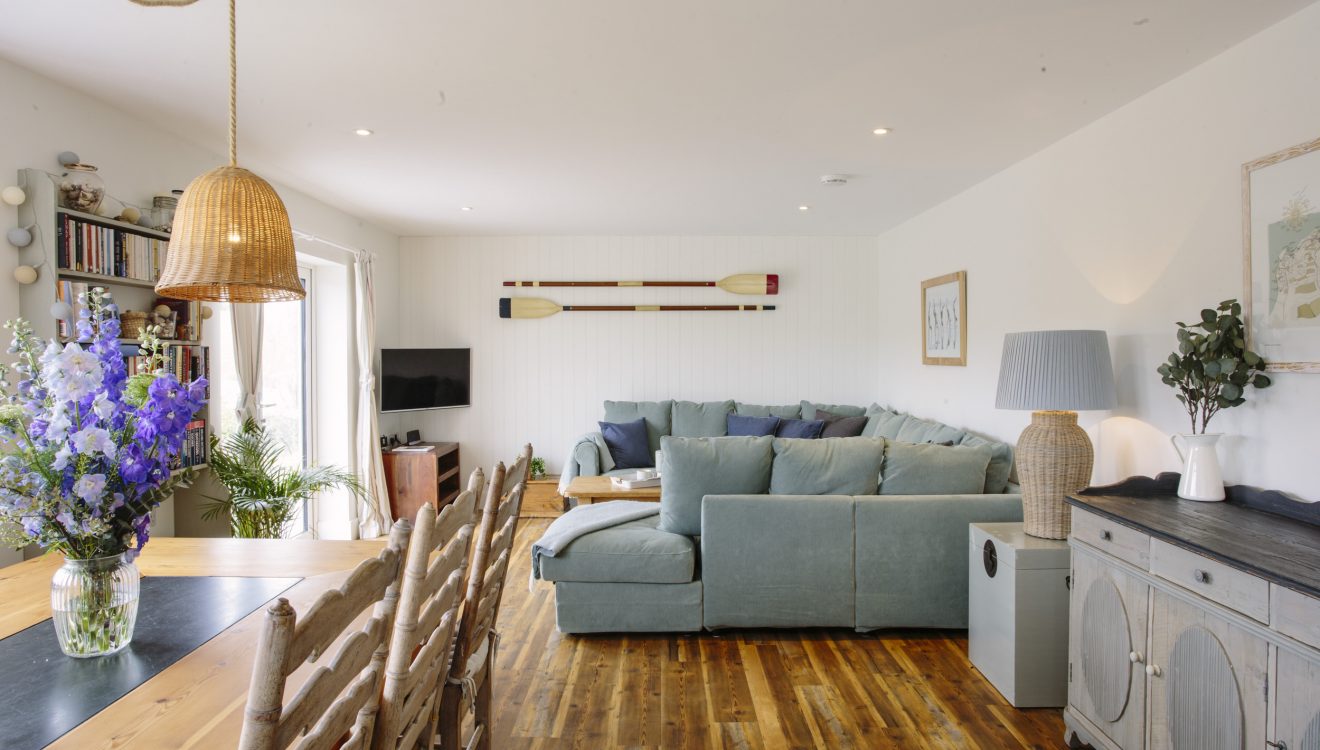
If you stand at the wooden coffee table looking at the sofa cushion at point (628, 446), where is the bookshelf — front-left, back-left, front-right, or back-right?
back-left

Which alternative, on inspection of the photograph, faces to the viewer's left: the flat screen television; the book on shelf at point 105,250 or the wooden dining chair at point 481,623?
the wooden dining chair

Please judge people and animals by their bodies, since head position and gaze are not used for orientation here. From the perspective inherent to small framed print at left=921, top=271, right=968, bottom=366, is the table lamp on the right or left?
on its left

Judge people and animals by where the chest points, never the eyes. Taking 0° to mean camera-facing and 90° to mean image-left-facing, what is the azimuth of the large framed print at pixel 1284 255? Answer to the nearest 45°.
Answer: approximately 45°

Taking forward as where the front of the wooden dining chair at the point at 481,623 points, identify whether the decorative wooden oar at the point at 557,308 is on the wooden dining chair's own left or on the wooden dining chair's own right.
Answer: on the wooden dining chair's own right

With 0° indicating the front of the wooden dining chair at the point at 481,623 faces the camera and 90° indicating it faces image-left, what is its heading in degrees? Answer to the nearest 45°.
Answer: approximately 90°

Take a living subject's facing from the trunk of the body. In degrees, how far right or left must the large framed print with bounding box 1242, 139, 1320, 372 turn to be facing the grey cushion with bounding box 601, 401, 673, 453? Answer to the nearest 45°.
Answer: approximately 45° to its right

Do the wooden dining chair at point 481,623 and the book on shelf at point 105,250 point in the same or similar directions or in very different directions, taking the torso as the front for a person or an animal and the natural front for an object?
very different directions

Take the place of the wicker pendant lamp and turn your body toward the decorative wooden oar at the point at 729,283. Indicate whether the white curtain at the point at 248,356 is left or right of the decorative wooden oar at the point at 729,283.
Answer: left

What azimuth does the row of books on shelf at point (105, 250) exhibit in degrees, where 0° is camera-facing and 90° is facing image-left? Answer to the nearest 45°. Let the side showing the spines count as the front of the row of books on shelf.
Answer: approximately 315°
